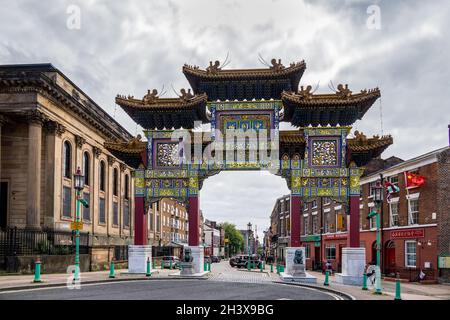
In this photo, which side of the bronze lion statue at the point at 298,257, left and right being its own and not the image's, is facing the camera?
front

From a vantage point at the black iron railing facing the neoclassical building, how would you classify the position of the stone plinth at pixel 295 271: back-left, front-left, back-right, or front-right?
back-right

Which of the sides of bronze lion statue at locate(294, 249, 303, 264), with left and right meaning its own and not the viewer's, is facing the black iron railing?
right

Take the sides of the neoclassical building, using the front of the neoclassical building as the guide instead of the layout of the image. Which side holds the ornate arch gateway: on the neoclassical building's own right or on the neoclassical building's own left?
on the neoclassical building's own left

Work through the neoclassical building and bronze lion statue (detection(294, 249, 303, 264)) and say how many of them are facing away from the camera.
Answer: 0

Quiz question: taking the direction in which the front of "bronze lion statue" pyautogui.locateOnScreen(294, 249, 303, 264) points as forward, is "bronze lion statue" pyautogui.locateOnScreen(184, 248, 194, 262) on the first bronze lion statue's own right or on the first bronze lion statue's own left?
on the first bronze lion statue's own right
